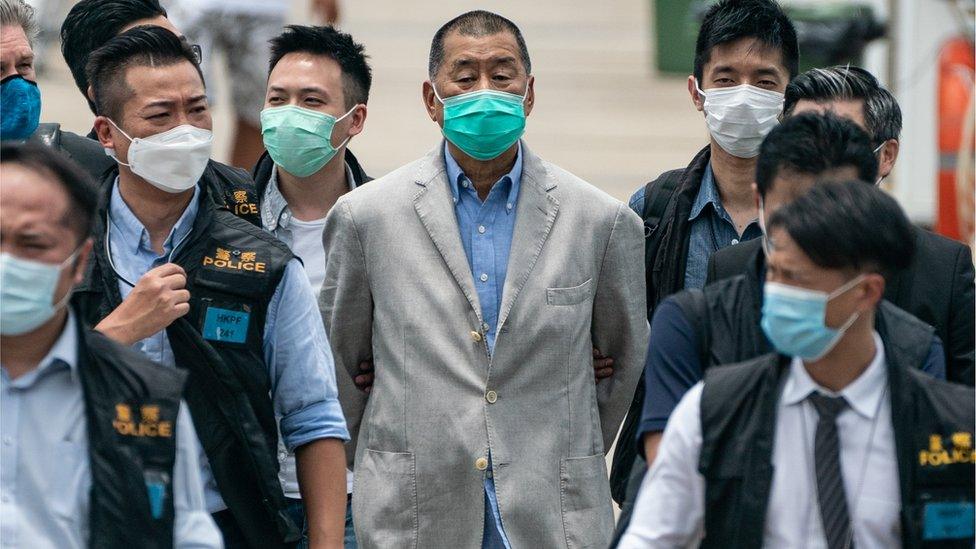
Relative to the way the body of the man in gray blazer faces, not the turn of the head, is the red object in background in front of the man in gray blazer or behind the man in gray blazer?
behind

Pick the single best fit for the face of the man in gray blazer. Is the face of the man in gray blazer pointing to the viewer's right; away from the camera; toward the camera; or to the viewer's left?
toward the camera

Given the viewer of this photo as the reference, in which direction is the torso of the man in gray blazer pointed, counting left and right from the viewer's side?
facing the viewer
